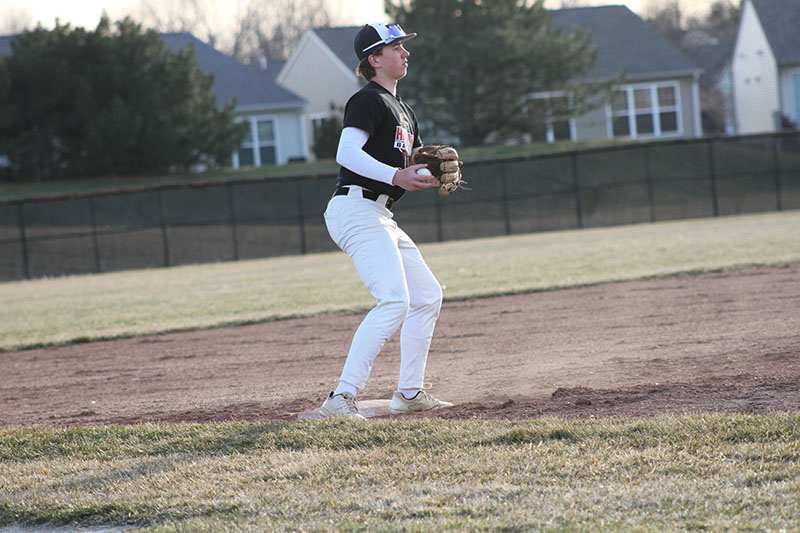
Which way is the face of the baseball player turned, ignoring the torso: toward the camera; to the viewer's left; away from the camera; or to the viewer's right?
to the viewer's right

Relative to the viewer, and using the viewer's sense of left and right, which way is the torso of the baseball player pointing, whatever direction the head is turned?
facing to the right of the viewer

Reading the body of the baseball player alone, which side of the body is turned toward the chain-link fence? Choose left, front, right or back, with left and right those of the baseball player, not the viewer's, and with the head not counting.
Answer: left

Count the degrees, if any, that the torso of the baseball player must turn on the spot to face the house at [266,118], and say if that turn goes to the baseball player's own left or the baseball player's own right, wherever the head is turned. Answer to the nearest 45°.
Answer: approximately 90° to the baseball player's own left

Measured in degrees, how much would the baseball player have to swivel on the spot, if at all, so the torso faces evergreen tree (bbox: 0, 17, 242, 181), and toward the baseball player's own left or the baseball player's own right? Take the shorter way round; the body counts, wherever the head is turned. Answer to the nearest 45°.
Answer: approximately 90° to the baseball player's own left

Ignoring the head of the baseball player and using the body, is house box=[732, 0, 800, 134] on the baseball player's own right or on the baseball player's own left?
on the baseball player's own left

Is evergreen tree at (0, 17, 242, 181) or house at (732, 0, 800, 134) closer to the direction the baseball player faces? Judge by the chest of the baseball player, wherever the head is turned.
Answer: the house
